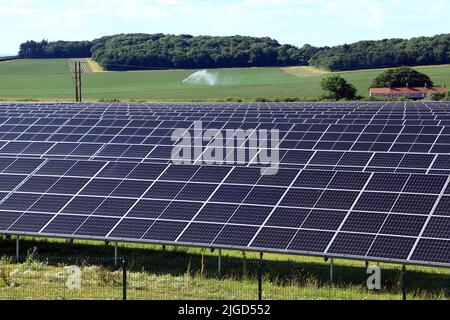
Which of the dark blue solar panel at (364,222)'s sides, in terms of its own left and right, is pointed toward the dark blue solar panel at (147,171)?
right

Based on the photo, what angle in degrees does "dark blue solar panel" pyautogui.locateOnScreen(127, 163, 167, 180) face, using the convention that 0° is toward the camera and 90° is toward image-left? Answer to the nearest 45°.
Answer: approximately 45°

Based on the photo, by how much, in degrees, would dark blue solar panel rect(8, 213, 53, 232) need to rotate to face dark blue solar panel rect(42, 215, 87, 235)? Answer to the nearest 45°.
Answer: approximately 90° to its left

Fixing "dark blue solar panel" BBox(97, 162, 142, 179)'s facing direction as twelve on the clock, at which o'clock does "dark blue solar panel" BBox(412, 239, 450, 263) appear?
"dark blue solar panel" BBox(412, 239, 450, 263) is roughly at 9 o'clock from "dark blue solar panel" BBox(97, 162, 142, 179).

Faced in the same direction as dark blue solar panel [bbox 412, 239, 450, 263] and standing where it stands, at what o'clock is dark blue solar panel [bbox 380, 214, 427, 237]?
dark blue solar panel [bbox 380, 214, 427, 237] is roughly at 5 o'clock from dark blue solar panel [bbox 412, 239, 450, 263].

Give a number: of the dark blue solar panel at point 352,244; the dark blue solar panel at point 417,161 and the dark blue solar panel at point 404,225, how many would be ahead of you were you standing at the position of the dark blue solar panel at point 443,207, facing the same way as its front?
2

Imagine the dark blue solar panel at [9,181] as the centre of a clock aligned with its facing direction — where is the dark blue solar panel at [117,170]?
the dark blue solar panel at [117,170] is roughly at 8 o'clock from the dark blue solar panel at [9,181].

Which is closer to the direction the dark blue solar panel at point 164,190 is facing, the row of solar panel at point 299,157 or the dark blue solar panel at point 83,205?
the dark blue solar panel

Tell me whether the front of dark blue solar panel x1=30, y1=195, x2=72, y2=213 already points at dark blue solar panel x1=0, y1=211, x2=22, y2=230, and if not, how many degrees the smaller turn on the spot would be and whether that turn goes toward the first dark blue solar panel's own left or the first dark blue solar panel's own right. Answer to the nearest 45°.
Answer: approximately 45° to the first dark blue solar panel's own right

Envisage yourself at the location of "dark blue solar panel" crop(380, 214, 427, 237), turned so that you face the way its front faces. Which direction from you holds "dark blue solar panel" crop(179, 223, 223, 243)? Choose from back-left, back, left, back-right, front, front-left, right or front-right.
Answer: front-right

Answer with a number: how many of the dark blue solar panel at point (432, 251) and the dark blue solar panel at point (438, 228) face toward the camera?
2

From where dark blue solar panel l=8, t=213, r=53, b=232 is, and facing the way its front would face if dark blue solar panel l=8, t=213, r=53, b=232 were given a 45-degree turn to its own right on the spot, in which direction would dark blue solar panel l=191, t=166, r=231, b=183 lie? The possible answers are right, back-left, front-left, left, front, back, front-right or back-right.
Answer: back

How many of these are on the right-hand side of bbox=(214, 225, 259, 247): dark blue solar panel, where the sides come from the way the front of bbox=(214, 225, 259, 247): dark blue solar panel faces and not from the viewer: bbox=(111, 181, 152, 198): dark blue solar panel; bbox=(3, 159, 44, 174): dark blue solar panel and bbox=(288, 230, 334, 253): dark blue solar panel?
2

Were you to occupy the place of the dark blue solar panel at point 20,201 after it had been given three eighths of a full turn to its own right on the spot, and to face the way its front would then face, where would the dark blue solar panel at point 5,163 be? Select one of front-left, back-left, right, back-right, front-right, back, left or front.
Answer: front
